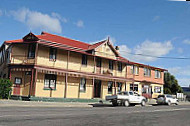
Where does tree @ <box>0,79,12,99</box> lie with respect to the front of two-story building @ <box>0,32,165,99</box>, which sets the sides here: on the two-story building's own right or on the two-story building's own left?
on the two-story building's own right

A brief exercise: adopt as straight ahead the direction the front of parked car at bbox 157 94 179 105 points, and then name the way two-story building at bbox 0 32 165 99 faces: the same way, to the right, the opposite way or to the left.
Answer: to the right

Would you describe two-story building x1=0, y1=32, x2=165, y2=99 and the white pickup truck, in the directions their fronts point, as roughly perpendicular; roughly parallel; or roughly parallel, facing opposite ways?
roughly perpendicular

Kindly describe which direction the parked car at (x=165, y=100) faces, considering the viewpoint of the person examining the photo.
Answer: facing away from the viewer and to the right of the viewer

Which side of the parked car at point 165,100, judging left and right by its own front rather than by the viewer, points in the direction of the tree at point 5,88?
back

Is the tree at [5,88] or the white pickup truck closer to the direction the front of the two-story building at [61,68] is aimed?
the white pickup truck

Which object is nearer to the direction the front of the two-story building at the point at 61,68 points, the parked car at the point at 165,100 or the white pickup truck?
the white pickup truck

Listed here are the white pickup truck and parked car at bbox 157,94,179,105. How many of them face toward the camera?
0

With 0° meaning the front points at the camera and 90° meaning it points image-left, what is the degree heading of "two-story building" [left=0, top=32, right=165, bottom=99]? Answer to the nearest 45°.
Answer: approximately 315°

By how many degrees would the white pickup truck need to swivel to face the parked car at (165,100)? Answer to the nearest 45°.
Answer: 0° — it already faces it
